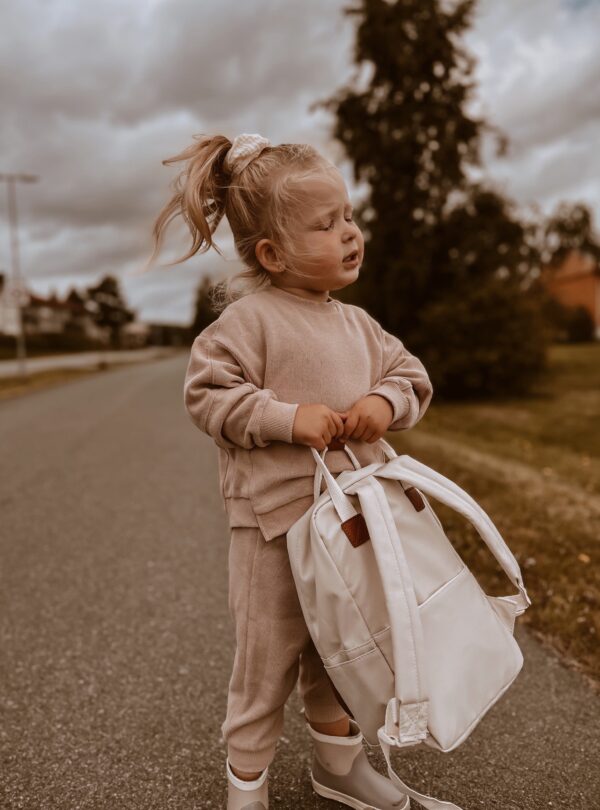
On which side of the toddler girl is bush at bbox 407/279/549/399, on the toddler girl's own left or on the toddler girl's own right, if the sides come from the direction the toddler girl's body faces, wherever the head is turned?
on the toddler girl's own left

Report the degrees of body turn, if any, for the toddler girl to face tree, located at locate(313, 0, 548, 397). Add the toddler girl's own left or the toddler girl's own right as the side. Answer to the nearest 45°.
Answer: approximately 135° to the toddler girl's own left

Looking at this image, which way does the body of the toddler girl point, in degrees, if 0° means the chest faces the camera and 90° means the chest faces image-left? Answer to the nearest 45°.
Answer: approximately 315°
